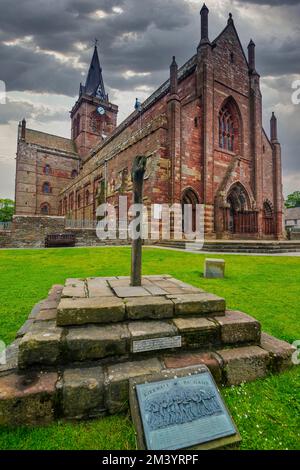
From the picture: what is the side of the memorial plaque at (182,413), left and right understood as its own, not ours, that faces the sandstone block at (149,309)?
back

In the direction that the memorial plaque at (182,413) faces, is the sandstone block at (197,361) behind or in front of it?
behind

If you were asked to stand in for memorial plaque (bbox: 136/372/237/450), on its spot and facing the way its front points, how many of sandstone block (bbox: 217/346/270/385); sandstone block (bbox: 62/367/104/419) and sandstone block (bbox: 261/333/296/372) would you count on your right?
1

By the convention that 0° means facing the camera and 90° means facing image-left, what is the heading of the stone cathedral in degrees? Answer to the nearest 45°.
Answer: approximately 315°

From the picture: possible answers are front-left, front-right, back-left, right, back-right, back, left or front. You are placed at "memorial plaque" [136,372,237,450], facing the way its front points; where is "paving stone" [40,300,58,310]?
back-right

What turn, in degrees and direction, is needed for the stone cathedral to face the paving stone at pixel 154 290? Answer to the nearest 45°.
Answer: approximately 45° to its right

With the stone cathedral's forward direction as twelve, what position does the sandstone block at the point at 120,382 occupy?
The sandstone block is roughly at 2 o'clock from the stone cathedral.

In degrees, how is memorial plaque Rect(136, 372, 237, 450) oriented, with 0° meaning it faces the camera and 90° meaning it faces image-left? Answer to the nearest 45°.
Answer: approximately 0°

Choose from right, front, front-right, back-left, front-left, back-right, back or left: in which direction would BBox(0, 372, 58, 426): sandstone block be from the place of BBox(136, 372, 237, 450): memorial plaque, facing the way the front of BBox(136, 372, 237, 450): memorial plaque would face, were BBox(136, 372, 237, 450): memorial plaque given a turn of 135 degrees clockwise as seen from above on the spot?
front-left

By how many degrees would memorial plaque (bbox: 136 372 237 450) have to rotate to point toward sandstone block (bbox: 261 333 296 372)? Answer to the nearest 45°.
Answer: approximately 135° to its left
